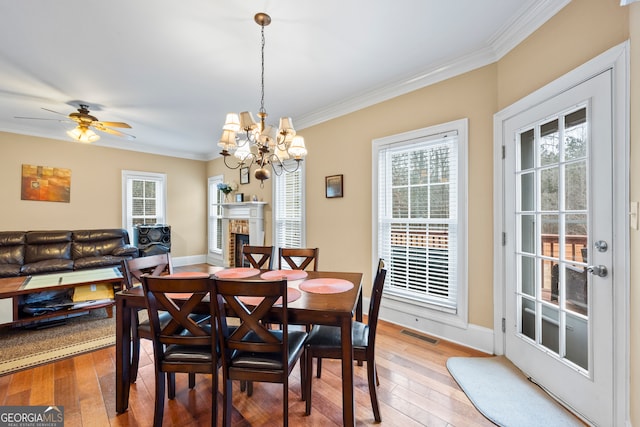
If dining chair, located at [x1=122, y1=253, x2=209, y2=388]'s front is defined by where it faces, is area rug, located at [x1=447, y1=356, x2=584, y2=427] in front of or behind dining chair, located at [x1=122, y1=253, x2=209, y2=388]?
in front

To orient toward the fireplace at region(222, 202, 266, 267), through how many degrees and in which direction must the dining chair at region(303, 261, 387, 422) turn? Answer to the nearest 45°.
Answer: approximately 45° to its right

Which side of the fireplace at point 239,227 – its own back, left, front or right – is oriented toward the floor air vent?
left

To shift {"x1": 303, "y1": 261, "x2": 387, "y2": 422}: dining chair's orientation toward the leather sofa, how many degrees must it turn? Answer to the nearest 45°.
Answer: approximately 45° to its right

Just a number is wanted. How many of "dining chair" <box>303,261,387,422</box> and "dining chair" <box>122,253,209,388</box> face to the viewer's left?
1

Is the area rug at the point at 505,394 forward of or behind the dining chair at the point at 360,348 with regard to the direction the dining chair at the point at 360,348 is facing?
behind

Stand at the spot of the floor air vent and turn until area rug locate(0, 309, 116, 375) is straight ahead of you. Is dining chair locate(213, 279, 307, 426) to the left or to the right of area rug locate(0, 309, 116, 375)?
left

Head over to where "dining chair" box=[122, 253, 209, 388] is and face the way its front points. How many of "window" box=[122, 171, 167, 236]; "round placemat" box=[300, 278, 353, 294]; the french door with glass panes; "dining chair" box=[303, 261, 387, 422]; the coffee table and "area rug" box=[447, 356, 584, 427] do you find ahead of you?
4

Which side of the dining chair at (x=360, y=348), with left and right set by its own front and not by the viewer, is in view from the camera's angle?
left

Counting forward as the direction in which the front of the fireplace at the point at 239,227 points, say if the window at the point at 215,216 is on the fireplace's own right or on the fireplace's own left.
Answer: on the fireplace's own right

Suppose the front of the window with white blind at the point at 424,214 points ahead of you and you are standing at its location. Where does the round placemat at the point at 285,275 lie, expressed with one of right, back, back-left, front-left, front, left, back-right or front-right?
front
